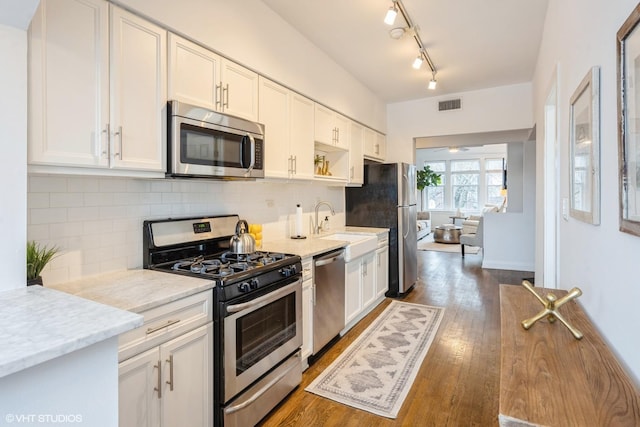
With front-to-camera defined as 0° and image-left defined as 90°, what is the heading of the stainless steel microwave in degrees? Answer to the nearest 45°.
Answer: approximately 315°

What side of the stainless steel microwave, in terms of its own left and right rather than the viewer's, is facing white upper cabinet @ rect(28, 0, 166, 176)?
right

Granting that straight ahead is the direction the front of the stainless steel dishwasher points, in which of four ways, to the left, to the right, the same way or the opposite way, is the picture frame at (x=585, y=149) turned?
the opposite way

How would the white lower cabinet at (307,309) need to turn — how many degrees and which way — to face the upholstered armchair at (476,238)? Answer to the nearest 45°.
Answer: approximately 90° to its left

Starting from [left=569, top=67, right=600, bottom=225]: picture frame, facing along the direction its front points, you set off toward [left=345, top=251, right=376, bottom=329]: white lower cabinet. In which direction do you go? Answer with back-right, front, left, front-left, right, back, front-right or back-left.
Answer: front-right

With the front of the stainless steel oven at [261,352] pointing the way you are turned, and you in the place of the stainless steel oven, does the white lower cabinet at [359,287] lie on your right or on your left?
on your left

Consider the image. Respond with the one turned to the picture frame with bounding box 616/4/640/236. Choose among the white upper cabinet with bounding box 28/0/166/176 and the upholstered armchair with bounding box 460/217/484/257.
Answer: the white upper cabinet

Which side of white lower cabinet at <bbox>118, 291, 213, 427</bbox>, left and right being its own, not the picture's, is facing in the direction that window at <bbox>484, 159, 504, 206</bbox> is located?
left

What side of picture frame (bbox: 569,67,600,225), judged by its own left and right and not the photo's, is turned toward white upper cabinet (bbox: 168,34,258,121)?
front

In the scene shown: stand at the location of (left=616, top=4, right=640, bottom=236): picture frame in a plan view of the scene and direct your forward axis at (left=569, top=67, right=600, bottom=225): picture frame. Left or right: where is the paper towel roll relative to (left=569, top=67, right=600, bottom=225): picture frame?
left

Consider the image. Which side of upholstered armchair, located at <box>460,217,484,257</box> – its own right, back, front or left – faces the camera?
left

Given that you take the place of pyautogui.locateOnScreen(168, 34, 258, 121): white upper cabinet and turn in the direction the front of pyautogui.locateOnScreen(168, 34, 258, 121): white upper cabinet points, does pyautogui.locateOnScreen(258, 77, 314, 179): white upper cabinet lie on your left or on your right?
on your left
